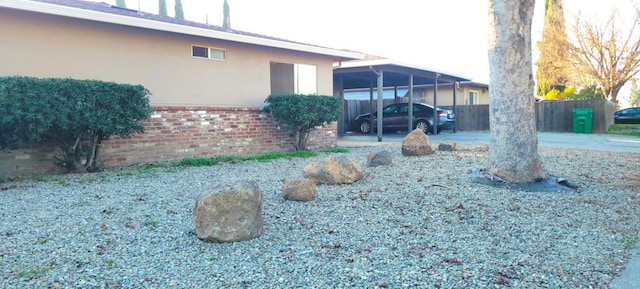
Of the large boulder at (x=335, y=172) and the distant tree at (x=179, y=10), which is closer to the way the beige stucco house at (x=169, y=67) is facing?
the large boulder

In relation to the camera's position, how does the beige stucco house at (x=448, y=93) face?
facing the viewer and to the right of the viewer

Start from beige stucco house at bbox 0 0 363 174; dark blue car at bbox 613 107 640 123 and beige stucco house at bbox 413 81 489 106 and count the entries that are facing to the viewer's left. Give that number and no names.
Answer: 1

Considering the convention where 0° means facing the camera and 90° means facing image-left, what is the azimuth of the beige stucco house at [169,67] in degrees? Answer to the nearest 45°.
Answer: approximately 315°

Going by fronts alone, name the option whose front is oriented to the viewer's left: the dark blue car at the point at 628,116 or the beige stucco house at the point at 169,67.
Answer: the dark blue car

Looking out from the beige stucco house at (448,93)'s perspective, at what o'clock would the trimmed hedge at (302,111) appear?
The trimmed hedge is roughly at 2 o'clock from the beige stucco house.

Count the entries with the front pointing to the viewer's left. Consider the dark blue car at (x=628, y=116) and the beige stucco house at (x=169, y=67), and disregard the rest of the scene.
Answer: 1

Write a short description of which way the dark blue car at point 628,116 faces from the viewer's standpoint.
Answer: facing to the left of the viewer

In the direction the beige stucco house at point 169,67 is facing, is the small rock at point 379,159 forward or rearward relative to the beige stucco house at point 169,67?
forward
